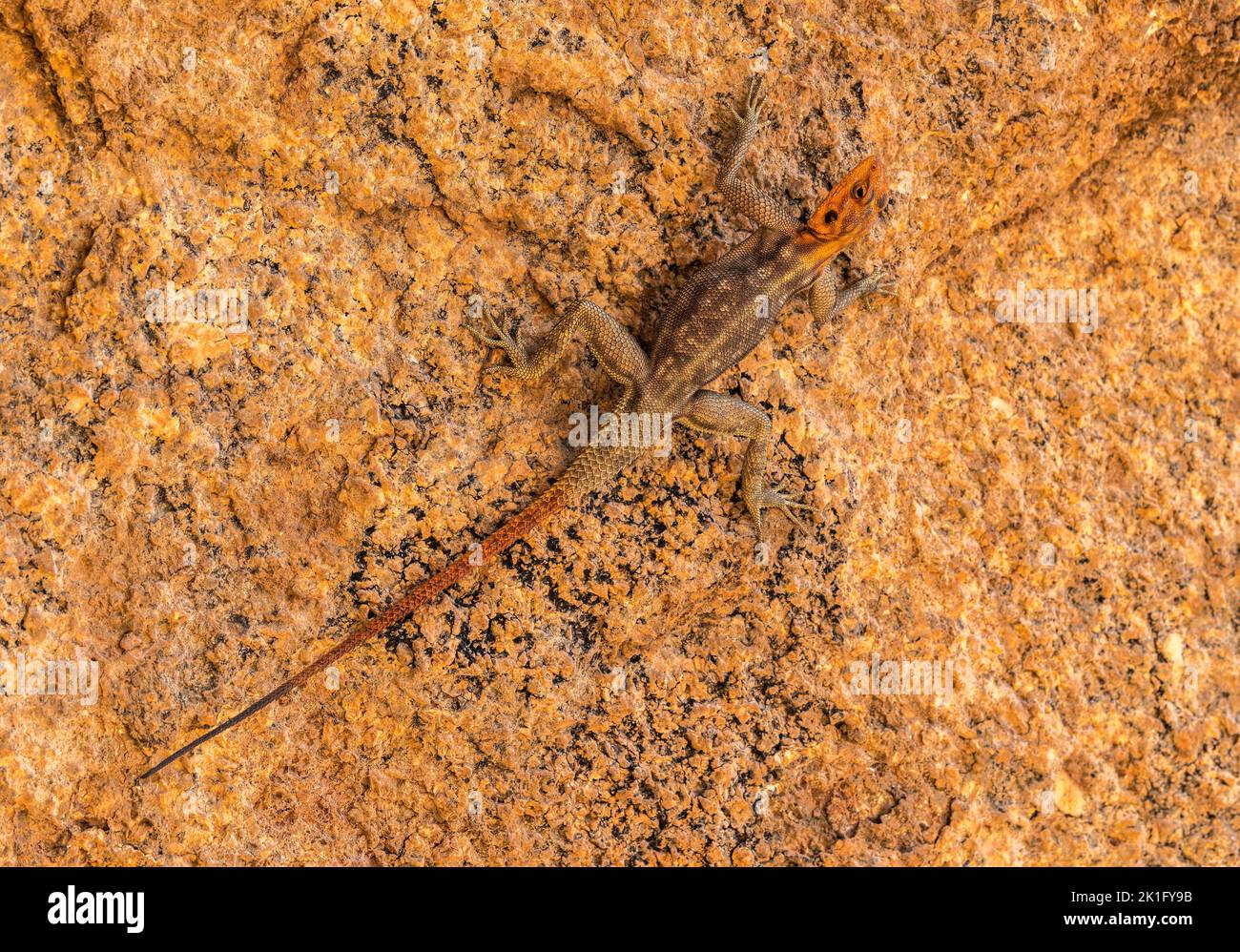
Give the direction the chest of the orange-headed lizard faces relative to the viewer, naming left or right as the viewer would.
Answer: facing away from the viewer and to the right of the viewer
